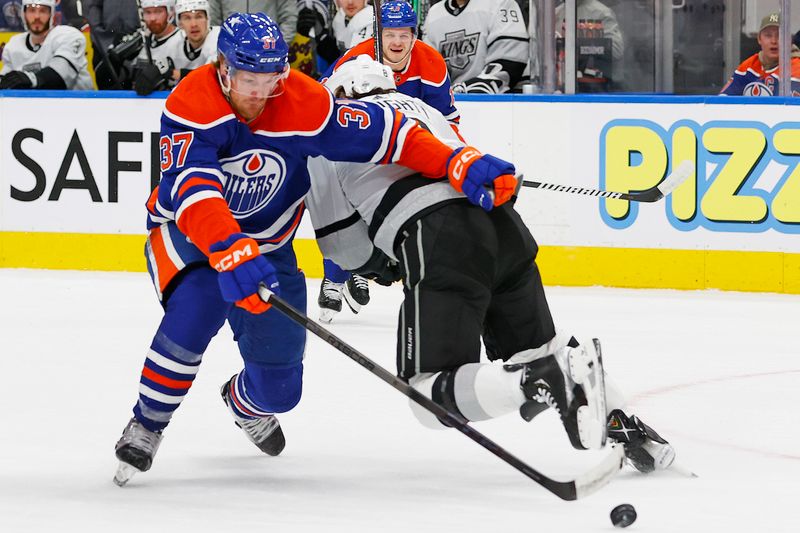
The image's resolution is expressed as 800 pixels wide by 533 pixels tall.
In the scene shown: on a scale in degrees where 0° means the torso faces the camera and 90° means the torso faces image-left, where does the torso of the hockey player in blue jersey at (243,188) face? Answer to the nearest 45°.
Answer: approximately 315°

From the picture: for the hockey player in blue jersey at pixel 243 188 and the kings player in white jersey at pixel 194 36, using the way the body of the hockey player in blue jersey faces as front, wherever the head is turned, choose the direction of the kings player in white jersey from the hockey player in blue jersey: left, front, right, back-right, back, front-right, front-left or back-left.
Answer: back-left

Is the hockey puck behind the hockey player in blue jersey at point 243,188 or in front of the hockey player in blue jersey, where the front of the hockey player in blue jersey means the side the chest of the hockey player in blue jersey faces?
in front

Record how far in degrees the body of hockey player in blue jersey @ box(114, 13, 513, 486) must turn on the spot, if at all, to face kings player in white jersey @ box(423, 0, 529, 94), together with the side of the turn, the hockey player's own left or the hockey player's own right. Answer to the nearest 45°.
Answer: approximately 135° to the hockey player's own left

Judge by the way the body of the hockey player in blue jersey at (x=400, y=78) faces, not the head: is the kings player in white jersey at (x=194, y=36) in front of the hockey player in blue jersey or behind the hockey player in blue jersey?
behind

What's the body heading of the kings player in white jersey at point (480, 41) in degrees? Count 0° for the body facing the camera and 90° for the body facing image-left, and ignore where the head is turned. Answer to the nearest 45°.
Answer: approximately 45°

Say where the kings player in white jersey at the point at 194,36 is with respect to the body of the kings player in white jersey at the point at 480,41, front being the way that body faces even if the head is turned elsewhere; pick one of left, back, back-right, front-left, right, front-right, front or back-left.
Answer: front-right

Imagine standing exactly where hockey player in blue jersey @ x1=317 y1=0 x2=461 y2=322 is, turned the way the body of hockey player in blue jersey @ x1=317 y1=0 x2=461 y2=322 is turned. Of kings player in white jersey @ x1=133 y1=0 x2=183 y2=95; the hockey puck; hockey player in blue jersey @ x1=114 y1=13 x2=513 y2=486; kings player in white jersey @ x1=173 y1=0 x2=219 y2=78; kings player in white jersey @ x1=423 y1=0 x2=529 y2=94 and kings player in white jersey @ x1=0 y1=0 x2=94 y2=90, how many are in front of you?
2

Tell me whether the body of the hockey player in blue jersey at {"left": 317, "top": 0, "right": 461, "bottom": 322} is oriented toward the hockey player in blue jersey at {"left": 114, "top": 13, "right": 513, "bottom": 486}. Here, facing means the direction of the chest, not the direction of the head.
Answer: yes
